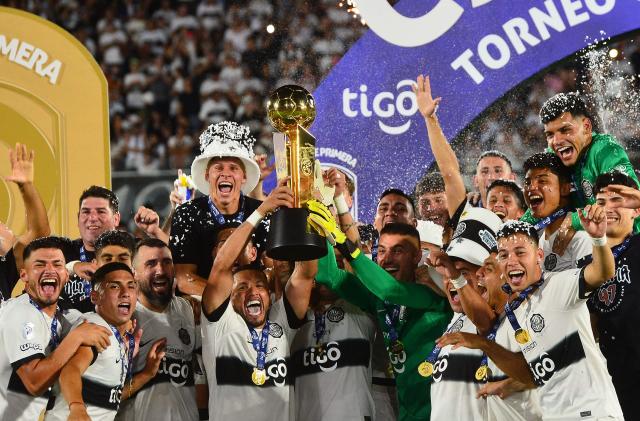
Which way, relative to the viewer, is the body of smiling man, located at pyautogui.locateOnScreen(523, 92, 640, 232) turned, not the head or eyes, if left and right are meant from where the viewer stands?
facing the viewer and to the left of the viewer

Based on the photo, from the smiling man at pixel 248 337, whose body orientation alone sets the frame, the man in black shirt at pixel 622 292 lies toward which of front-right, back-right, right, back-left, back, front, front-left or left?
left

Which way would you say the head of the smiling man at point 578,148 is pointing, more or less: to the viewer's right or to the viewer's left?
to the viewer's left

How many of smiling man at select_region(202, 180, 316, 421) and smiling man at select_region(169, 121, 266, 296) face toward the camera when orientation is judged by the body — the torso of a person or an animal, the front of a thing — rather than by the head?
2

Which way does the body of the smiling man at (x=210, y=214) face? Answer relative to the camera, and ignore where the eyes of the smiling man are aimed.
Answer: toward the camera

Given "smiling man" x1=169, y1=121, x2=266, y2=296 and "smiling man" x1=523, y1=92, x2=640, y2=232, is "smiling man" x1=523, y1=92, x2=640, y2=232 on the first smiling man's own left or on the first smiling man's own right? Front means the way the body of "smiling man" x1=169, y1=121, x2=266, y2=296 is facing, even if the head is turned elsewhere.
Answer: on the first smiling man's own left

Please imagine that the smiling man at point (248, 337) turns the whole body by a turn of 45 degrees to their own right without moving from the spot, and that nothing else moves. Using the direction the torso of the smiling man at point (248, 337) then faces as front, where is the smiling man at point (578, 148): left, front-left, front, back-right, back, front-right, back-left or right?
back-left

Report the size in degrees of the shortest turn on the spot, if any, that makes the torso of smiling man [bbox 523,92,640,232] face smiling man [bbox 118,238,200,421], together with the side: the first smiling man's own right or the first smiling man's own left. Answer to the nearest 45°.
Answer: approximately 45° to the first smiling man's own right

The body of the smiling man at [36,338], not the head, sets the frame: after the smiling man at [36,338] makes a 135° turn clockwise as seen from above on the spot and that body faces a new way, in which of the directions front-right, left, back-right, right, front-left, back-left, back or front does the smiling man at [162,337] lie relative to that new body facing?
back

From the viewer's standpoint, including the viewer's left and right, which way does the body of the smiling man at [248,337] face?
facing the viewer
